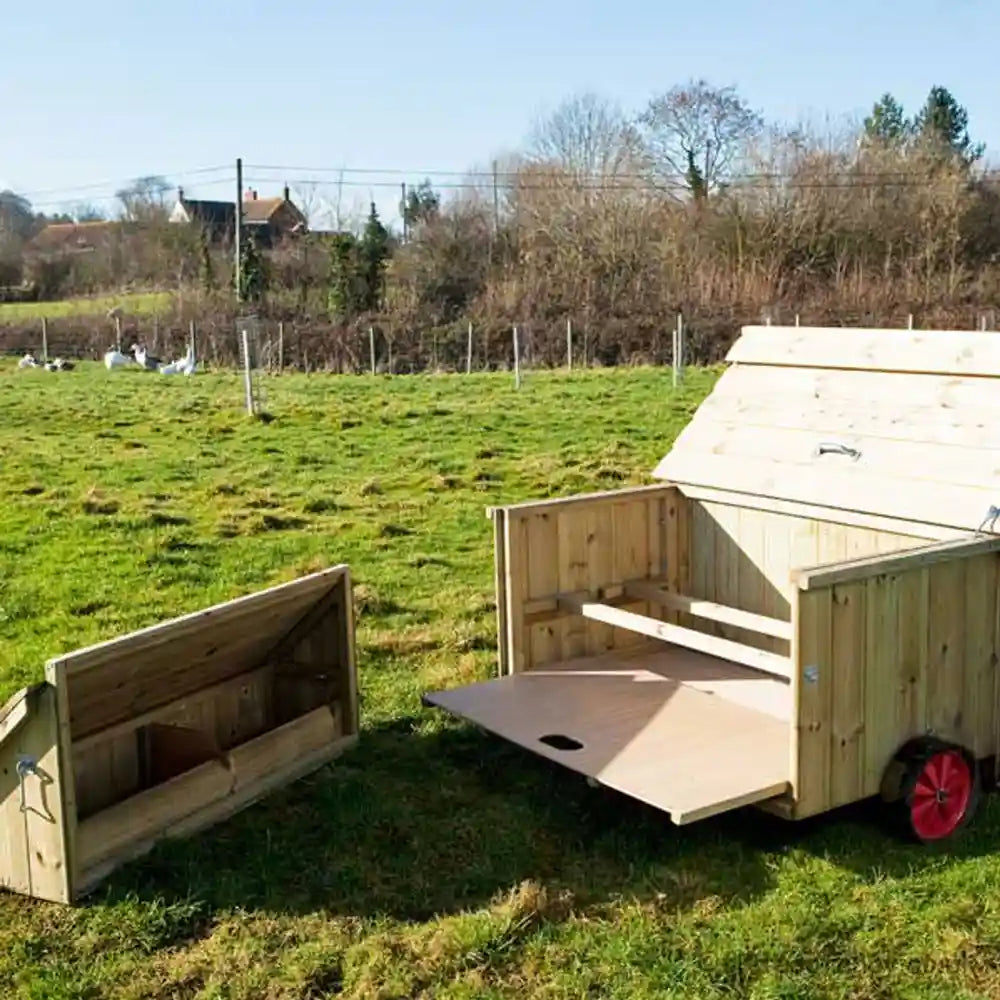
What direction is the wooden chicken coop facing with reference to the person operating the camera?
facing the viewer and to the left of the viewer

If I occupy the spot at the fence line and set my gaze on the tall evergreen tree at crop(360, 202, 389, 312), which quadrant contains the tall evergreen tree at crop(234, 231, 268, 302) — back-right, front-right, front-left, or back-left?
front-left

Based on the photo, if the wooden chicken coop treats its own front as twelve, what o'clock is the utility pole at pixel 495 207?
The utility pole is roughly at 4 o'clock from the wooden chicken coop.

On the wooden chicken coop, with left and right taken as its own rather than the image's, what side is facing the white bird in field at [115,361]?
right

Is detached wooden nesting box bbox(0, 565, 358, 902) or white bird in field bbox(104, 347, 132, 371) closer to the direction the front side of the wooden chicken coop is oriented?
the detached wooden nesting box

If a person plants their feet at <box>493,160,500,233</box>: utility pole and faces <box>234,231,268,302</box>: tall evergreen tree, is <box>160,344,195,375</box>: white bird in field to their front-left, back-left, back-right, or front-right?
front-left

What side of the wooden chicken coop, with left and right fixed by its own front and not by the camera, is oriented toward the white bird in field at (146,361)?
right

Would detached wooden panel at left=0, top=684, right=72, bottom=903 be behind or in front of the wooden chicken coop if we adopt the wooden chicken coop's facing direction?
in front

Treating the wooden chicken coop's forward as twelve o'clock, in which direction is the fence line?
The fence line is roughly at 4 o'clock from the wooden chicken coop.

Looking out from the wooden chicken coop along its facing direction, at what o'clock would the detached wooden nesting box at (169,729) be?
The detached wooden nesting box is roughly at 1 o'clock from the wooden chicken coop.

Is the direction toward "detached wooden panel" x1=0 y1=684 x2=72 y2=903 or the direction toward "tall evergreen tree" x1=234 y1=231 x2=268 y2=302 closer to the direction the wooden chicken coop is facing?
the detached wooden panel
